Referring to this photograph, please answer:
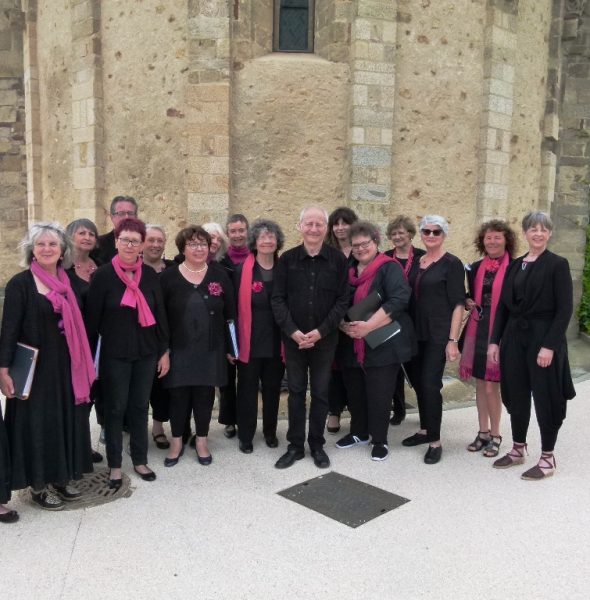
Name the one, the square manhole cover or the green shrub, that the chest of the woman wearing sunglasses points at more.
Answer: the square manhole cover

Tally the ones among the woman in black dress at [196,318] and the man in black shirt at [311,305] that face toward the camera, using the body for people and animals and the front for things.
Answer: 2

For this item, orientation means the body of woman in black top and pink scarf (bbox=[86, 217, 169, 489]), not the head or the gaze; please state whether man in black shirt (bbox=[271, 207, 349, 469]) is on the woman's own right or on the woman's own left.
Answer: on the woman's own left

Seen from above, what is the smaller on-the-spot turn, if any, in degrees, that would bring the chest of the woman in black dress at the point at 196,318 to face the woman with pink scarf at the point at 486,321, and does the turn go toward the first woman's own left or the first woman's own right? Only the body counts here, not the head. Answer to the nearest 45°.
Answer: approximately 90° to the first woman's own left

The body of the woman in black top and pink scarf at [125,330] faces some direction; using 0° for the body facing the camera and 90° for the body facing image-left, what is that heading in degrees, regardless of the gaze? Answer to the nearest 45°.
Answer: approximately 0°

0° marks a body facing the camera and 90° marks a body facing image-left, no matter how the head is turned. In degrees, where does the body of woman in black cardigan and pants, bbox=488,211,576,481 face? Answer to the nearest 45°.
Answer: approximately 45°
